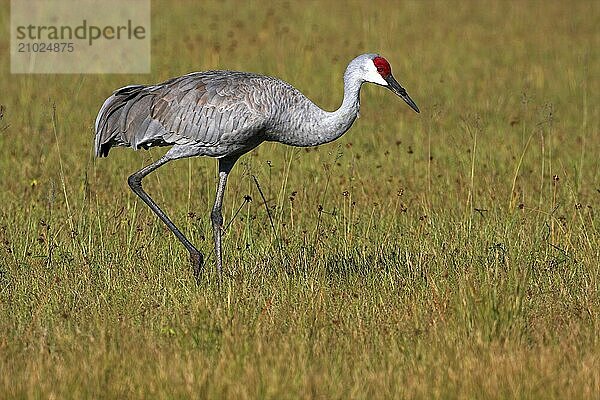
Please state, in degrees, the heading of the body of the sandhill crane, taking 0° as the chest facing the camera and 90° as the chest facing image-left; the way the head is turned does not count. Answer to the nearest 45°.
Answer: approximately 270°
